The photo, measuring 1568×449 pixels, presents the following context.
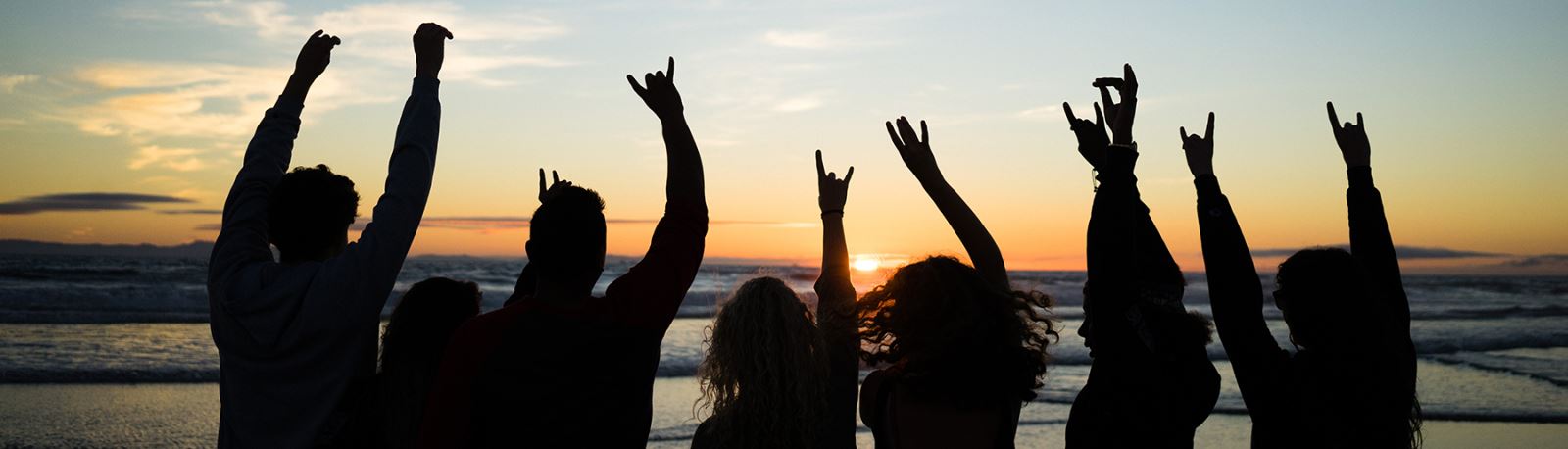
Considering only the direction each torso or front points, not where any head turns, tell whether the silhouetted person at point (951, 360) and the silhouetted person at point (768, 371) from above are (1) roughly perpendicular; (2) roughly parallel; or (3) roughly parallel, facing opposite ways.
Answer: roughly parallel

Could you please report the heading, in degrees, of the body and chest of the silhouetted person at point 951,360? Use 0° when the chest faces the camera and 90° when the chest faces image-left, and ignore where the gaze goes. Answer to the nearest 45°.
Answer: approximately 180°

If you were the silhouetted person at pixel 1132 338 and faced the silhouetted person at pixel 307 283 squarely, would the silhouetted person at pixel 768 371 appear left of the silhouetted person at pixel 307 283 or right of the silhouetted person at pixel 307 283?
right

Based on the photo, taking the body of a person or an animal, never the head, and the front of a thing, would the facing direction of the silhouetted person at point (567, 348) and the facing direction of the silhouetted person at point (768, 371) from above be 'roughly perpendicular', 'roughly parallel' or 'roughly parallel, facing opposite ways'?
roughly parallel

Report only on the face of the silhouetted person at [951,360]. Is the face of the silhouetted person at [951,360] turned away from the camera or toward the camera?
away from the camera

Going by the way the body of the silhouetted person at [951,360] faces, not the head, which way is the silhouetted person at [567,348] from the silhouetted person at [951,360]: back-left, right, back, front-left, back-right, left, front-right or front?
back-left

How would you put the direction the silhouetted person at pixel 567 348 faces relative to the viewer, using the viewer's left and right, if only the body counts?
facing away from the viewer

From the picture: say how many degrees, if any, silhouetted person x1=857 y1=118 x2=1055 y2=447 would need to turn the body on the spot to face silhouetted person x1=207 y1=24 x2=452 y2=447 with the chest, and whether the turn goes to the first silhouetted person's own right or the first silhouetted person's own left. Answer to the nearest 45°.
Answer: approximately 90° to the first silhouetted person's own left

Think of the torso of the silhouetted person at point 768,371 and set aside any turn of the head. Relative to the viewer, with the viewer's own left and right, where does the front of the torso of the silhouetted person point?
facing away from the viewer

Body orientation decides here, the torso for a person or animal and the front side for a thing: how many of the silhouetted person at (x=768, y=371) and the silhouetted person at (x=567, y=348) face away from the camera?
2

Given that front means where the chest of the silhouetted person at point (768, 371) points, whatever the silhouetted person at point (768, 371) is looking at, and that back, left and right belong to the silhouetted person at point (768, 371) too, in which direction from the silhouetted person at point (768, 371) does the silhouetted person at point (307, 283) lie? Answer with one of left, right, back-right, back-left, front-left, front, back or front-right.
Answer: back-left

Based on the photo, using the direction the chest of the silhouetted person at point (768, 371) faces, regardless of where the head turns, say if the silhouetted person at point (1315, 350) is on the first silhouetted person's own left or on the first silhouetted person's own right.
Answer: on the first silhouetted person's own right
